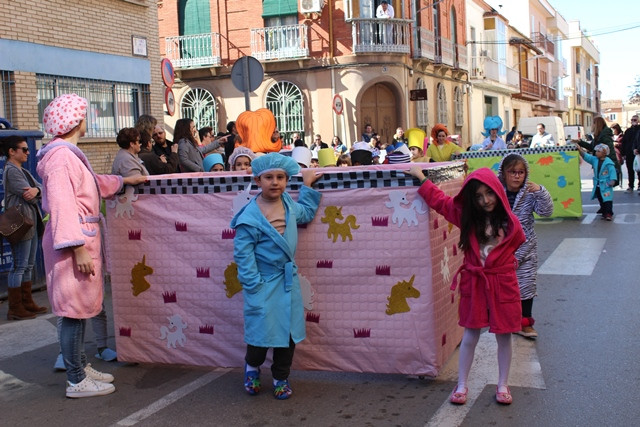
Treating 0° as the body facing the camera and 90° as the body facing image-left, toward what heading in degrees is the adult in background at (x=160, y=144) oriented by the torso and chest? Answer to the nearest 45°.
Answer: approximately 315°

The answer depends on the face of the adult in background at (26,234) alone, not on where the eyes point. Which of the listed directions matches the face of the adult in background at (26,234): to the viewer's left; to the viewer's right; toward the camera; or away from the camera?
to the viewer's right

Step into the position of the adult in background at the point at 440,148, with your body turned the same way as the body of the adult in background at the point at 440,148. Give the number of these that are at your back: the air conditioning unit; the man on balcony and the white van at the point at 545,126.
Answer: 3

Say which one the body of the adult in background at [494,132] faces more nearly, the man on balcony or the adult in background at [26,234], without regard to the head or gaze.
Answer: the adult in background

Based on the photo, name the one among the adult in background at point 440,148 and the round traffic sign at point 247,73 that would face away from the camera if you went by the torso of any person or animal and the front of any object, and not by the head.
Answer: the round traffic sign
